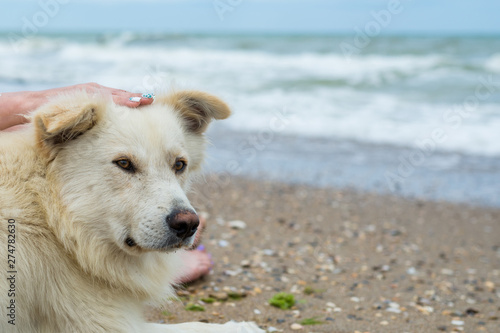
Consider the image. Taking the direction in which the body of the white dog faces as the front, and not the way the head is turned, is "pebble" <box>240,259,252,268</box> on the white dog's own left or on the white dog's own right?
on the white dog's own left

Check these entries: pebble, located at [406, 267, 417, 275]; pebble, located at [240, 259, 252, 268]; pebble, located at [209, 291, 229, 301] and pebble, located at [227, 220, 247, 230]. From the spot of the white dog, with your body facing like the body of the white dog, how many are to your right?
0

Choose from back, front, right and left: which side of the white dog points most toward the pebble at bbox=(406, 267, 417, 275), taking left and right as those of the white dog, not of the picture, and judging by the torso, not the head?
left

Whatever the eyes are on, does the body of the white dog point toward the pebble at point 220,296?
yes

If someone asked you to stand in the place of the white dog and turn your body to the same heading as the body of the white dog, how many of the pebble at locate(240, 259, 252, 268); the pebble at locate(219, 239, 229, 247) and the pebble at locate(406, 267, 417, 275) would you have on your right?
0

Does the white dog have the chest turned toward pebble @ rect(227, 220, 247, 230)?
no
